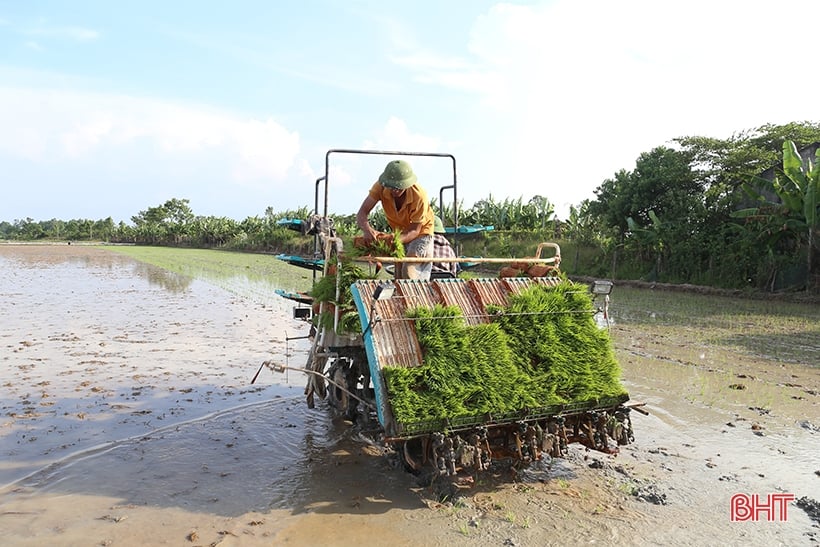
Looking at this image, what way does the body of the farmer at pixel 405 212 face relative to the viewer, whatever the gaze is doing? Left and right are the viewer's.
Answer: facing the viewer and to the left of the viewer

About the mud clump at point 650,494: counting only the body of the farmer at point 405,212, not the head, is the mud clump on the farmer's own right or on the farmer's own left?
on the farmer's own left

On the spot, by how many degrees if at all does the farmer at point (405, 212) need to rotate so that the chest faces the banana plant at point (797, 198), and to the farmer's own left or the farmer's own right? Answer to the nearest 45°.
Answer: approximately 180°

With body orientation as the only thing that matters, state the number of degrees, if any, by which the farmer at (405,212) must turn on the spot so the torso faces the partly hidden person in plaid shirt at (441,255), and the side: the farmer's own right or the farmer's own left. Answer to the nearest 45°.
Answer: approximately 180°
